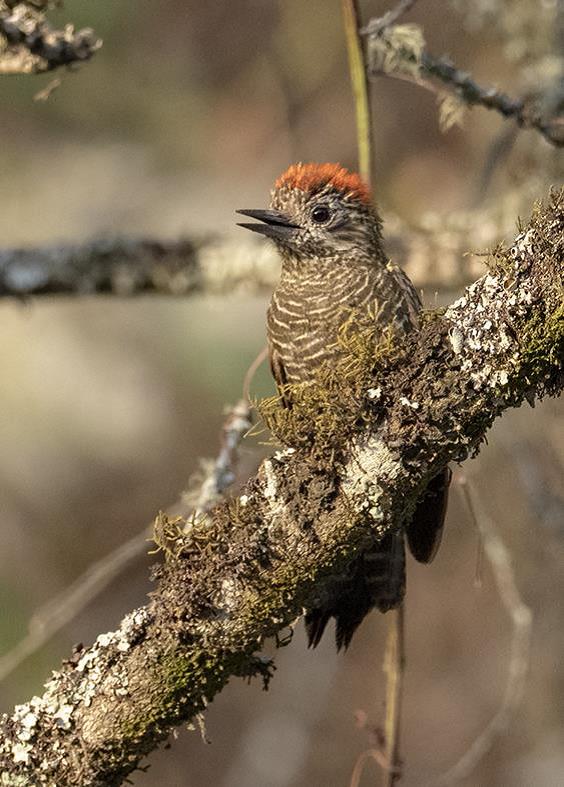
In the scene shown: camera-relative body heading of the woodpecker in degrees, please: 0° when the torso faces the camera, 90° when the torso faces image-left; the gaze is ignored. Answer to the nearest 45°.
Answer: approximately 45°
